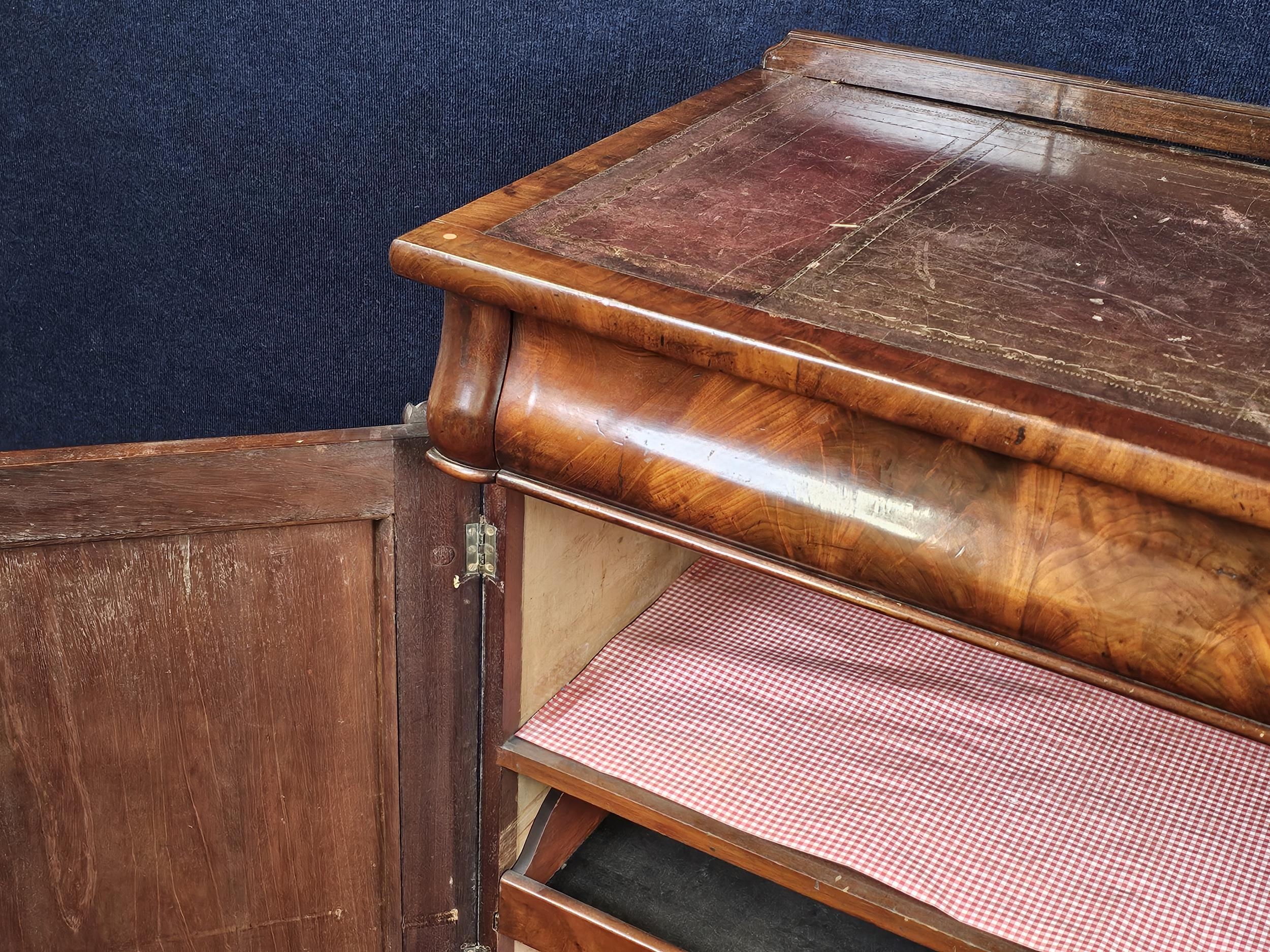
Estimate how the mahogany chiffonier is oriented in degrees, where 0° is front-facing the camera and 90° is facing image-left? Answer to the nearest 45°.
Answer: approximately 45°
